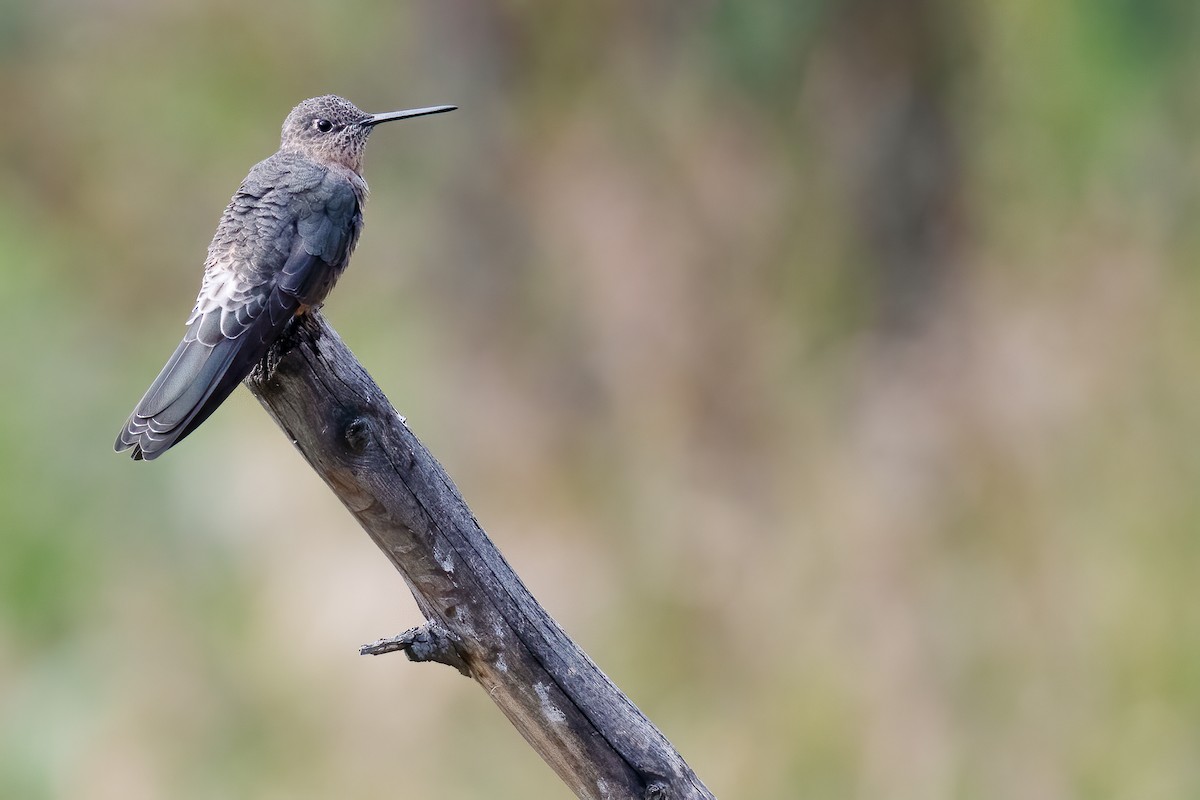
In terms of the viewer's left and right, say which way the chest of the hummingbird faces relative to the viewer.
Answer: facing away from the viewer and to the right of the viewer
